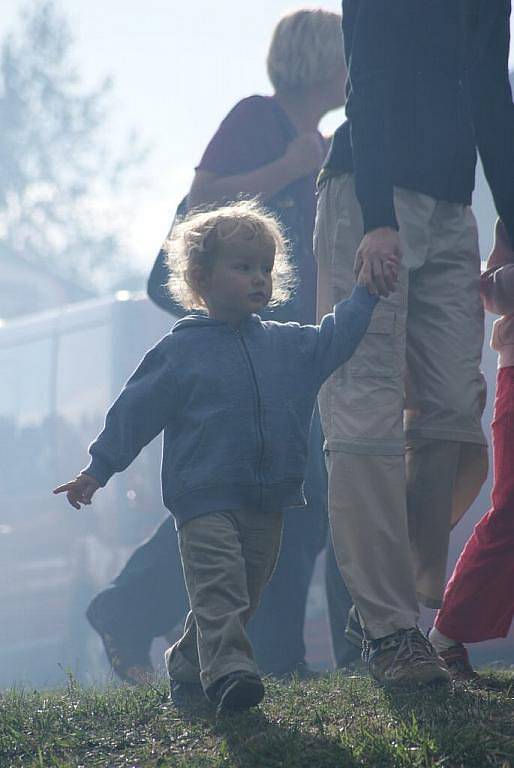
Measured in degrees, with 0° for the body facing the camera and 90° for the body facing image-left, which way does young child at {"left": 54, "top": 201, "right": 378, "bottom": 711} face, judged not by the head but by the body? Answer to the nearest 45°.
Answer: approximately 315°

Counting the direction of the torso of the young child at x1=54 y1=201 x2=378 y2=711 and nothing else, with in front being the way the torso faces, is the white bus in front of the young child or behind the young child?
behind
